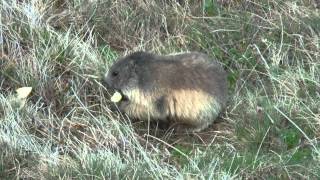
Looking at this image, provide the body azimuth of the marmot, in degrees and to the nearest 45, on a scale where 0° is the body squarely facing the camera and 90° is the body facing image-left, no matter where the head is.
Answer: approximately 90°
